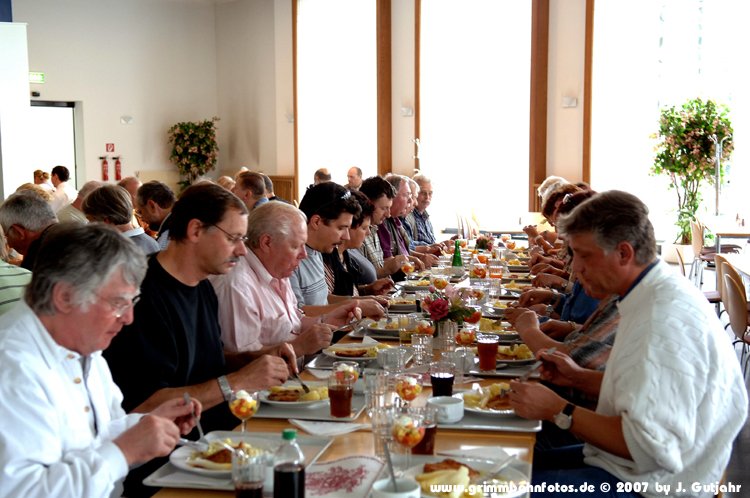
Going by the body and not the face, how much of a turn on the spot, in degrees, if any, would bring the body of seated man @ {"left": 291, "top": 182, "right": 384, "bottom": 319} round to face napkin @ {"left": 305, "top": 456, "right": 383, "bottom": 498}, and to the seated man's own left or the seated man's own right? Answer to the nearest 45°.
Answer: approximately 90° to the seated man's own right

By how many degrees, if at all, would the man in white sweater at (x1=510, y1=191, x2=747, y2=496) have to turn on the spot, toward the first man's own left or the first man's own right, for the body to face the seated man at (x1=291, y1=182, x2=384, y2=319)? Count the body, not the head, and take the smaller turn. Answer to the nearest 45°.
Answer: approximately 45° to the first man's own right

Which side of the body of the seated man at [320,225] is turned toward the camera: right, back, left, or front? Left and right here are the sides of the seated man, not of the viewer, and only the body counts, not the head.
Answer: right

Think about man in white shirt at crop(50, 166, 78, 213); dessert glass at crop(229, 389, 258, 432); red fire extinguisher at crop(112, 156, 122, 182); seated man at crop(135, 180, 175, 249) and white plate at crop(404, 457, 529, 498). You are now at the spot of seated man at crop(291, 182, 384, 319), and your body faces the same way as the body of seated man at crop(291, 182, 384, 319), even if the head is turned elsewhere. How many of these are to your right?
2

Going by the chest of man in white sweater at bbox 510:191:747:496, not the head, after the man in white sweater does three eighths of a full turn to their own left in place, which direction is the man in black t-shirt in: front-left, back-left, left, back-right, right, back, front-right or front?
back-right

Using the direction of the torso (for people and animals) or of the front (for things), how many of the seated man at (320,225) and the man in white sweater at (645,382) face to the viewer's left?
1

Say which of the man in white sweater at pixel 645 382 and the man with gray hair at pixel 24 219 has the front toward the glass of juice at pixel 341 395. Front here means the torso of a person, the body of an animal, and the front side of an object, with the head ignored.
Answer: the man in white sweater

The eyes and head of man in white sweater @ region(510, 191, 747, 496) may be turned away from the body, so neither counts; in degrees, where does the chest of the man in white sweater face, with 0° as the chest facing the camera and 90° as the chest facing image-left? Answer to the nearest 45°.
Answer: approximately 90°

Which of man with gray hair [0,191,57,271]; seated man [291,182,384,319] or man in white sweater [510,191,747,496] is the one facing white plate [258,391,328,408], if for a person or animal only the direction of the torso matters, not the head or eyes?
the man in white sweater

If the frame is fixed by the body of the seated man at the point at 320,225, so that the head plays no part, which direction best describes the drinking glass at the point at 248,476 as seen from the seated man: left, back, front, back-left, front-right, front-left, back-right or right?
right

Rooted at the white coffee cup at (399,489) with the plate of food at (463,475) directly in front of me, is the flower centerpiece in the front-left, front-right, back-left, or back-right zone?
front-left
